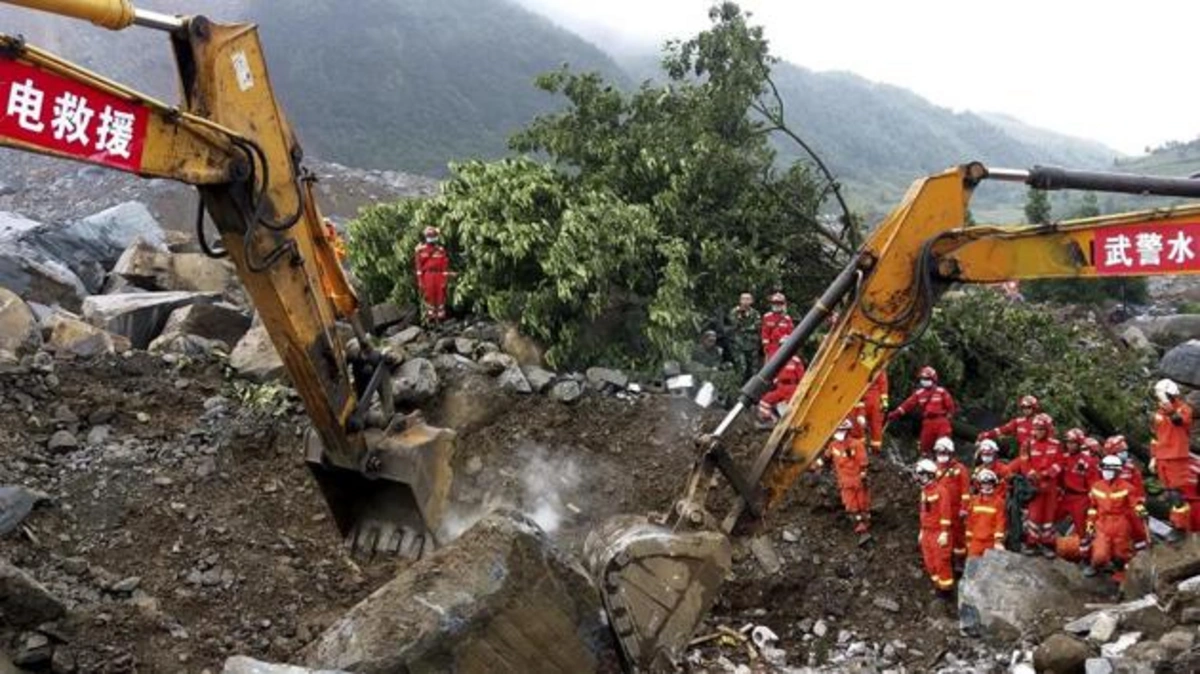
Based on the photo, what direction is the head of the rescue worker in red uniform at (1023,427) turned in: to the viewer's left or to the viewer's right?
to the viewer's left

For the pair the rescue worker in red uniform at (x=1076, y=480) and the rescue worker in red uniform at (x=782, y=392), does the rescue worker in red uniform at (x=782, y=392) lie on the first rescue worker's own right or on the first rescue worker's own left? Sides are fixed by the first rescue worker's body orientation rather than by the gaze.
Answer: on the first rescue worker's own right

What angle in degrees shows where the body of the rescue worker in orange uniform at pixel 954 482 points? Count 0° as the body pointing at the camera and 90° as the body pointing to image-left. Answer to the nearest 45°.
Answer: approximately 45°

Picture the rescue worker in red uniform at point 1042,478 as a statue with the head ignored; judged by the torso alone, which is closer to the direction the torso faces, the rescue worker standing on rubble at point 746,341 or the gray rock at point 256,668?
the gray rock

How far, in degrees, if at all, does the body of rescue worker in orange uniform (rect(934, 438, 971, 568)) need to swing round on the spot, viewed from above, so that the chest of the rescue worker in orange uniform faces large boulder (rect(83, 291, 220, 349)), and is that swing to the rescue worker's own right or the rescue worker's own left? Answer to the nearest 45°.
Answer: approximately 45° to the rescue worker's own right

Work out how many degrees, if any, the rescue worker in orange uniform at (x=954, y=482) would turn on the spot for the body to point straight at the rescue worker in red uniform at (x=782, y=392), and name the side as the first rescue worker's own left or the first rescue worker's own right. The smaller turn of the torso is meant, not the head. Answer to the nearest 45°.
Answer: approximately 90° to the first rescue worker's own right

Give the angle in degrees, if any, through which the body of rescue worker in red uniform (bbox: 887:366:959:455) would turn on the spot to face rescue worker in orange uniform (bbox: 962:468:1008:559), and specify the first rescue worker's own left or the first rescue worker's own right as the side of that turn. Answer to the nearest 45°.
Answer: approximately 45° to the first rescue worker's own left

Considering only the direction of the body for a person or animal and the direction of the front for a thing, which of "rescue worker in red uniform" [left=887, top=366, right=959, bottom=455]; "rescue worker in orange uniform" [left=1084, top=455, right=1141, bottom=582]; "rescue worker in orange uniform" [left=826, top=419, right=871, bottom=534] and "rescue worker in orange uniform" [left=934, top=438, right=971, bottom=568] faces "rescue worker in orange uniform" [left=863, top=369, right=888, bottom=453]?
"rescue worker in red uniform" [left=887, top=366, right=959, bottom=455]
